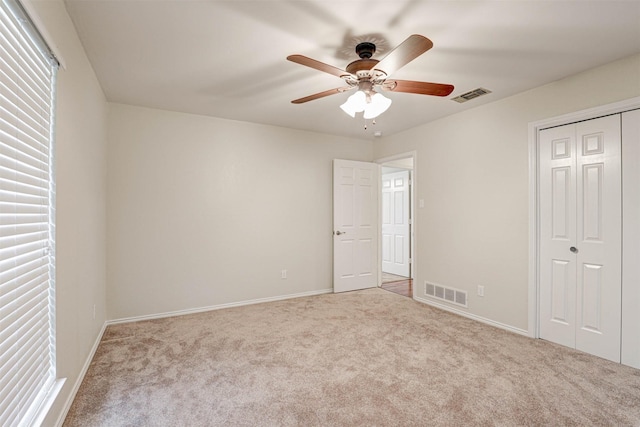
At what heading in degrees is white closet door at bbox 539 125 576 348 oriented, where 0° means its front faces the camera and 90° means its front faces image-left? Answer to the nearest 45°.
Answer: approximately 45°

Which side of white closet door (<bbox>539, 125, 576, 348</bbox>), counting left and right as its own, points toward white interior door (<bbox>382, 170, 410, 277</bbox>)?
right

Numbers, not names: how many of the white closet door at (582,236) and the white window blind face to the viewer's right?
1

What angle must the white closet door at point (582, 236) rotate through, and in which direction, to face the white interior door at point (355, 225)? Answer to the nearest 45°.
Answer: approximately 45° to its right

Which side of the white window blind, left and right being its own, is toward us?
right

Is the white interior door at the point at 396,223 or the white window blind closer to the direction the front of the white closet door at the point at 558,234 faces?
the white window blind

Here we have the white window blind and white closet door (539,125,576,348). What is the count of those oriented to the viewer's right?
1

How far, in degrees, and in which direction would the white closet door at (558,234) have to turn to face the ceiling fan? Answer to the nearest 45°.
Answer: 0° — it already faces it

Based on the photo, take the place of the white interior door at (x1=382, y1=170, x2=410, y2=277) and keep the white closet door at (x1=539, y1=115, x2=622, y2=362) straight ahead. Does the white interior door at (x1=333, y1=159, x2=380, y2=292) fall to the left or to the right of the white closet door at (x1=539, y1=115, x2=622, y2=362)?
right
